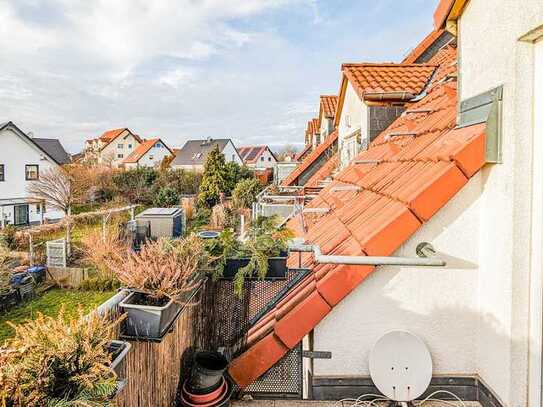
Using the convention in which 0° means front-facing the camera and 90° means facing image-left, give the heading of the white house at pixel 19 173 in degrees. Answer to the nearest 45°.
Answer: approximately 0°

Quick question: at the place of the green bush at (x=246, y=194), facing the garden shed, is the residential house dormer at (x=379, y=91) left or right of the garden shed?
left

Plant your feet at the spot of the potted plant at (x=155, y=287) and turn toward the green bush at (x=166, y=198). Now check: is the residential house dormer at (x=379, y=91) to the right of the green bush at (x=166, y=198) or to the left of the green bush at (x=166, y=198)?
right

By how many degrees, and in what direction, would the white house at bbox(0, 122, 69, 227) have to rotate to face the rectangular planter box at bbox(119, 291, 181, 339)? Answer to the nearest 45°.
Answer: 0° — it already faces it

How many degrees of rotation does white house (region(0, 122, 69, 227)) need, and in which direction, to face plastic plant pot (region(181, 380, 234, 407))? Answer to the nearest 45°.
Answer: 0° — it already faces it

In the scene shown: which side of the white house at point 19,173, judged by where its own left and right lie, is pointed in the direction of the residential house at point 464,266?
front

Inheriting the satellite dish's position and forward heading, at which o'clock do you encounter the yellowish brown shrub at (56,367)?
The yellowish brown shrub is roughly at 1 o'clock from the satellite dish.

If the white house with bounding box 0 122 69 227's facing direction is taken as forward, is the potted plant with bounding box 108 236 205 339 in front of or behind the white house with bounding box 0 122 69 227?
in front

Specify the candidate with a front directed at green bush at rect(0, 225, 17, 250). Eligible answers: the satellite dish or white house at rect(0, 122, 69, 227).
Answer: the white house

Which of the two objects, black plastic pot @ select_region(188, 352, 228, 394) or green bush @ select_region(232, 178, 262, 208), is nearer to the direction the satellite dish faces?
the black plastic pot

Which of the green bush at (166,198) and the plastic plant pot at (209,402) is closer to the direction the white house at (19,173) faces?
the plastic plant pot

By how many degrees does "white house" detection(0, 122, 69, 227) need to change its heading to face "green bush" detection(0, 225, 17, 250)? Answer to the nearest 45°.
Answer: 0° — it already faces it

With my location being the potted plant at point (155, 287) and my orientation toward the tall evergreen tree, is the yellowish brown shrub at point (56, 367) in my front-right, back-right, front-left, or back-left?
back-left

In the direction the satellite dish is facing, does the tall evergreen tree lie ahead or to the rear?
to the rear
